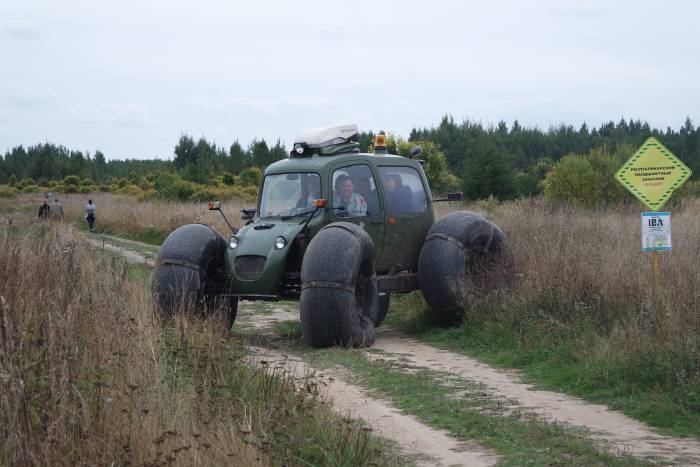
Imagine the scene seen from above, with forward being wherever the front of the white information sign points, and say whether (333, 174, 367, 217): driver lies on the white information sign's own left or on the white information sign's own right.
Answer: on the white information sign's own right

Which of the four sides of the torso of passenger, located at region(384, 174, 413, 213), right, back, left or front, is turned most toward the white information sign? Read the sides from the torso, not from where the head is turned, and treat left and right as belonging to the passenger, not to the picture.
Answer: left

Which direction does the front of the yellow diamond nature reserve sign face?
toward the camera

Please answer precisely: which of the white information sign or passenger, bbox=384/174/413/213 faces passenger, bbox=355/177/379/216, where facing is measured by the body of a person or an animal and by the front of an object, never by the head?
passenger, bbox=384/174/413/213

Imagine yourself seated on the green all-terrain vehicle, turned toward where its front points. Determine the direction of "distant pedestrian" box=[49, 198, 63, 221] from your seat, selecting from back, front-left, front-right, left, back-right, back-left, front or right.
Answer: right

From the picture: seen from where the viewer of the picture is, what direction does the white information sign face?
facing the viewer

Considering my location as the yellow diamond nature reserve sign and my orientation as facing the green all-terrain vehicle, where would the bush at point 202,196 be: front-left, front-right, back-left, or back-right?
front-right

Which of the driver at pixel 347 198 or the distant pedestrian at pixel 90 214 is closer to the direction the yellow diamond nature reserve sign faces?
the driver

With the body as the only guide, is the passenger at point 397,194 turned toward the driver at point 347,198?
yes

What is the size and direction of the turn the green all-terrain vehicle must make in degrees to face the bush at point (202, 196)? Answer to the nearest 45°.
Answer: approximately 135° to its right

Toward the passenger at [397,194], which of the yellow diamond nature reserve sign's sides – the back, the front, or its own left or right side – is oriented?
right

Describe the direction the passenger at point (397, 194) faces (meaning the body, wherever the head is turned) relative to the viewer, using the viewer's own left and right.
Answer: facing the viewer and to the left of the viewer

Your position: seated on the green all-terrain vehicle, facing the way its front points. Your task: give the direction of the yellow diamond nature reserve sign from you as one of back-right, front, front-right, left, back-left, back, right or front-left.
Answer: back-left

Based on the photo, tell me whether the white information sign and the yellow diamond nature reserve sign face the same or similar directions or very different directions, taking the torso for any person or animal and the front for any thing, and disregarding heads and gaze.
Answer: same or similar directions
